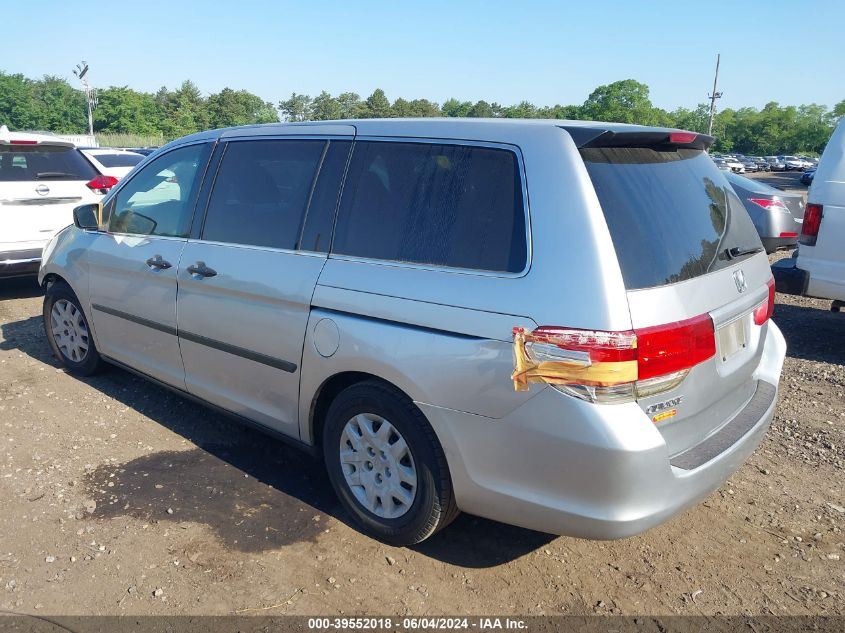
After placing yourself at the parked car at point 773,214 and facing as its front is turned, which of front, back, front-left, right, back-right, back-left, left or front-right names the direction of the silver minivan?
back-left

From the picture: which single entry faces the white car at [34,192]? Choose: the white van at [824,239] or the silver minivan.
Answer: the silver minivan

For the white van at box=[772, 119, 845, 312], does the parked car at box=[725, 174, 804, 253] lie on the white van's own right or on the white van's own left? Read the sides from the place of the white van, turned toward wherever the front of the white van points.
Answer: on the white van's own left

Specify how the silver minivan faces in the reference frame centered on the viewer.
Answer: facing away from the viewer and to the left of the viewer

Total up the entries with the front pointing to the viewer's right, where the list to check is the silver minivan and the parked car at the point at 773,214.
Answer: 0

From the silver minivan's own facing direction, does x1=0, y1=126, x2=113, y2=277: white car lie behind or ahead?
ahead

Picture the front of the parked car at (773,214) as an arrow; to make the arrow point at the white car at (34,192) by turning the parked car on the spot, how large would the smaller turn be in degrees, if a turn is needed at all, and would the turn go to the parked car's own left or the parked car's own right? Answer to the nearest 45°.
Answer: approximately 90° to the parked car's own left

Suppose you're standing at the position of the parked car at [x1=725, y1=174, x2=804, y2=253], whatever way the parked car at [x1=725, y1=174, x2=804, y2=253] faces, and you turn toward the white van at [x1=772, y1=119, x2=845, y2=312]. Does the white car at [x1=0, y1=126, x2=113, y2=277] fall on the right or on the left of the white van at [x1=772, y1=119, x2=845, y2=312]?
right

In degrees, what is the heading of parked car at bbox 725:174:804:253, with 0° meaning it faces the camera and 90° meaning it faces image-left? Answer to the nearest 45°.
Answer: approximately 135°

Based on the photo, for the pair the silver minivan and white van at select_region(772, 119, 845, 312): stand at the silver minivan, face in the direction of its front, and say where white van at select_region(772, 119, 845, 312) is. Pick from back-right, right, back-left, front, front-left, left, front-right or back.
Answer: right
